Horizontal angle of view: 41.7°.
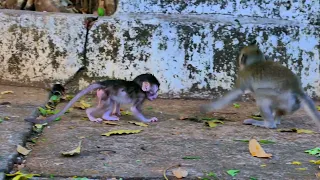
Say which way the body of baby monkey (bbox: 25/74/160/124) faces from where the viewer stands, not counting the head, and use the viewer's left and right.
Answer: facing to the right of the viewer

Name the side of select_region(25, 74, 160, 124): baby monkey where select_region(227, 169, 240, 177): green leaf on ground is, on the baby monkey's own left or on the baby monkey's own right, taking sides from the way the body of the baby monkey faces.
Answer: on the baby monkey's own right

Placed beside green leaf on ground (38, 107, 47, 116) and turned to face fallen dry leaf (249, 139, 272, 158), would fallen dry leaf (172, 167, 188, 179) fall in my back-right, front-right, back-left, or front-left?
front-right

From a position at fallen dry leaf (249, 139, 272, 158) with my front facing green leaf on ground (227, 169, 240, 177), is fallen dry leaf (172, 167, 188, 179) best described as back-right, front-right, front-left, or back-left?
front-right

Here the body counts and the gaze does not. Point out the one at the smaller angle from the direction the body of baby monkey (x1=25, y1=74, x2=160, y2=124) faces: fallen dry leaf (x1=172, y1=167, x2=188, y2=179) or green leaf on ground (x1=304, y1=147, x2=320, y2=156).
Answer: the green leaf on ground

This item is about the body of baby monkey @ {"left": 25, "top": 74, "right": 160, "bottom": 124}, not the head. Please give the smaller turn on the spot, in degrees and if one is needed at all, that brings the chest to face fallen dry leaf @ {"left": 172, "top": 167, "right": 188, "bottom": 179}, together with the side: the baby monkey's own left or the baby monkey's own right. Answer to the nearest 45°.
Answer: approximately 90° to the baby monkey's own right

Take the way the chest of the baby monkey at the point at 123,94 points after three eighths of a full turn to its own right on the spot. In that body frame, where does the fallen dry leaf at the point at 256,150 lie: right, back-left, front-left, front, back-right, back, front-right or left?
left

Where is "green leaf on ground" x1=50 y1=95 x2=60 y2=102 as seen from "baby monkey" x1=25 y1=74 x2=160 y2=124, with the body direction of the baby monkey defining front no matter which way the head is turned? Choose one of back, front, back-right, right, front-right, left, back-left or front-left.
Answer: back-left

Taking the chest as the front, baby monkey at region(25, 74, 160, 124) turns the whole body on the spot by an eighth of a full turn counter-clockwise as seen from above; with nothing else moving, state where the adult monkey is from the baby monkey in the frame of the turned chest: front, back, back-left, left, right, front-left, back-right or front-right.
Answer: front-right

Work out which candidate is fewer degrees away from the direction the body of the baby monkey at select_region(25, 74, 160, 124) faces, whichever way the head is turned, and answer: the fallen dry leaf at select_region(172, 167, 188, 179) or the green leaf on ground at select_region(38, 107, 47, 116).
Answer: the fallen dry leaf

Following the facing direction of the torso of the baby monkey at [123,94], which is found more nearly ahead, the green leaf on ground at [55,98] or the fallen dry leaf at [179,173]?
the fallen dry leaf

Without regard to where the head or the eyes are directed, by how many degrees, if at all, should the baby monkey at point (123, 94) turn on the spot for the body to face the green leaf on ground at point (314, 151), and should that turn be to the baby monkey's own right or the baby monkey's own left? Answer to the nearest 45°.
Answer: approximately 45° to the baby monkey's own right

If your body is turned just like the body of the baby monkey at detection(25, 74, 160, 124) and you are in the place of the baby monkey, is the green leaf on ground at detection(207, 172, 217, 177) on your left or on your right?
on your right

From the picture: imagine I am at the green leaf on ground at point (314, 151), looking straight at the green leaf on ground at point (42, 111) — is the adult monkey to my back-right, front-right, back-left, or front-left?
front-right

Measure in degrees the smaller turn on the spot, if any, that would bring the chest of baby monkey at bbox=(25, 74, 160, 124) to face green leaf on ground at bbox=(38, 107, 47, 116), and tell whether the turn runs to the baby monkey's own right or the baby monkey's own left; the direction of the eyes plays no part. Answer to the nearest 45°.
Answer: approximately 180°

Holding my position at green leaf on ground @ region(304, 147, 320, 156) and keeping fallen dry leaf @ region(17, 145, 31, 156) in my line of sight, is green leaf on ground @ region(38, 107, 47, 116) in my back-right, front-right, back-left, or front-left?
front-right

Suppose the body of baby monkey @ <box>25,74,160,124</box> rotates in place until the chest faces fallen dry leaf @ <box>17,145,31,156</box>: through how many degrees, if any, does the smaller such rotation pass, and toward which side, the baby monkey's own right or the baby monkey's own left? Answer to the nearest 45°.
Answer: approximately 135° to the baby monkey's own right
